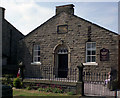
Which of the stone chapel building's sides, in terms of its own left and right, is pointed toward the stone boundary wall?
front

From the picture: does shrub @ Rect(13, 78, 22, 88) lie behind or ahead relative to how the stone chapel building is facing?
ahead

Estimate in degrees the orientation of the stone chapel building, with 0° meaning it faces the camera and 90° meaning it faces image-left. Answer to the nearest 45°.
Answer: approximately 0°
